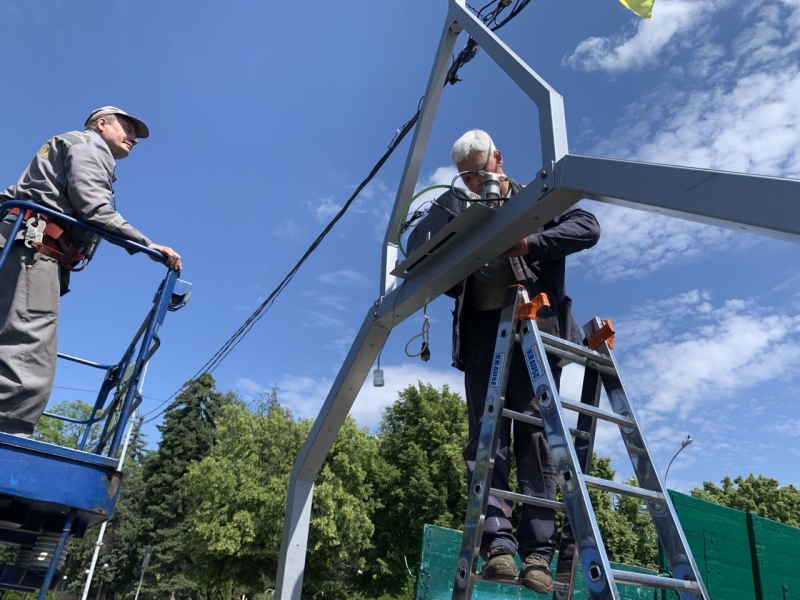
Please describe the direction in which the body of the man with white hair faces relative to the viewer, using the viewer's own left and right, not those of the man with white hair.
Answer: facing the viewer

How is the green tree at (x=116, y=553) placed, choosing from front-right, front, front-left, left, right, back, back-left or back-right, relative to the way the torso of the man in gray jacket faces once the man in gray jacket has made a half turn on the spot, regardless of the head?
right

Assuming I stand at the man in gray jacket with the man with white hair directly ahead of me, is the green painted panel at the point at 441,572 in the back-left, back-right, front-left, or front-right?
front-left

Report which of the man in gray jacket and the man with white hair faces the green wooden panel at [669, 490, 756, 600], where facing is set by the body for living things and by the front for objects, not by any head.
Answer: the man in gray jacket

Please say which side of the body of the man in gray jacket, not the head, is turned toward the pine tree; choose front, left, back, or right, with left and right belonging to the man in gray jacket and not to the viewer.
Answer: left

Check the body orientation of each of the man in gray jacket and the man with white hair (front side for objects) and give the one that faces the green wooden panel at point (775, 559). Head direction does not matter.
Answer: the man in gray jacket

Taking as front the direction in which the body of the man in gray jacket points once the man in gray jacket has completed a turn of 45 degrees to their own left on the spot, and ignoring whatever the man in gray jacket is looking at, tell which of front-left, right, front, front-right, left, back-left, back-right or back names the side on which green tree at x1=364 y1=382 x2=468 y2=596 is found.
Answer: front

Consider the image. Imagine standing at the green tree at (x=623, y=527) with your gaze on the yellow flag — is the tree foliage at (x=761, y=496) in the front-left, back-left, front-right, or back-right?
back-left

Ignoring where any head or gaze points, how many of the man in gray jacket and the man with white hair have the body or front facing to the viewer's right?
1

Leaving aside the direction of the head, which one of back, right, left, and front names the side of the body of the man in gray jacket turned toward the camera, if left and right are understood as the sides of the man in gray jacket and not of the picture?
right

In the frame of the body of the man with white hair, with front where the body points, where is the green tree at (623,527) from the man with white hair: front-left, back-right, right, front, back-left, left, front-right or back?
back

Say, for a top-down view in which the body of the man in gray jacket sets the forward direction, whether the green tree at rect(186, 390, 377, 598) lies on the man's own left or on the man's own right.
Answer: on the man's own left

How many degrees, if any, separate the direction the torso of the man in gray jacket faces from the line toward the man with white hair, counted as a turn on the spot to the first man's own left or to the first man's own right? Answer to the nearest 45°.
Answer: approximately 45° to the first man's own right

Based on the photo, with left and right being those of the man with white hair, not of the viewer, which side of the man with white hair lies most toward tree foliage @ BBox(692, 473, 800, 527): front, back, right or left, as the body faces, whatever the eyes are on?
back

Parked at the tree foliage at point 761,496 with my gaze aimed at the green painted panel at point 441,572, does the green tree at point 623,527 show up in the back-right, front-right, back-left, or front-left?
front-right
